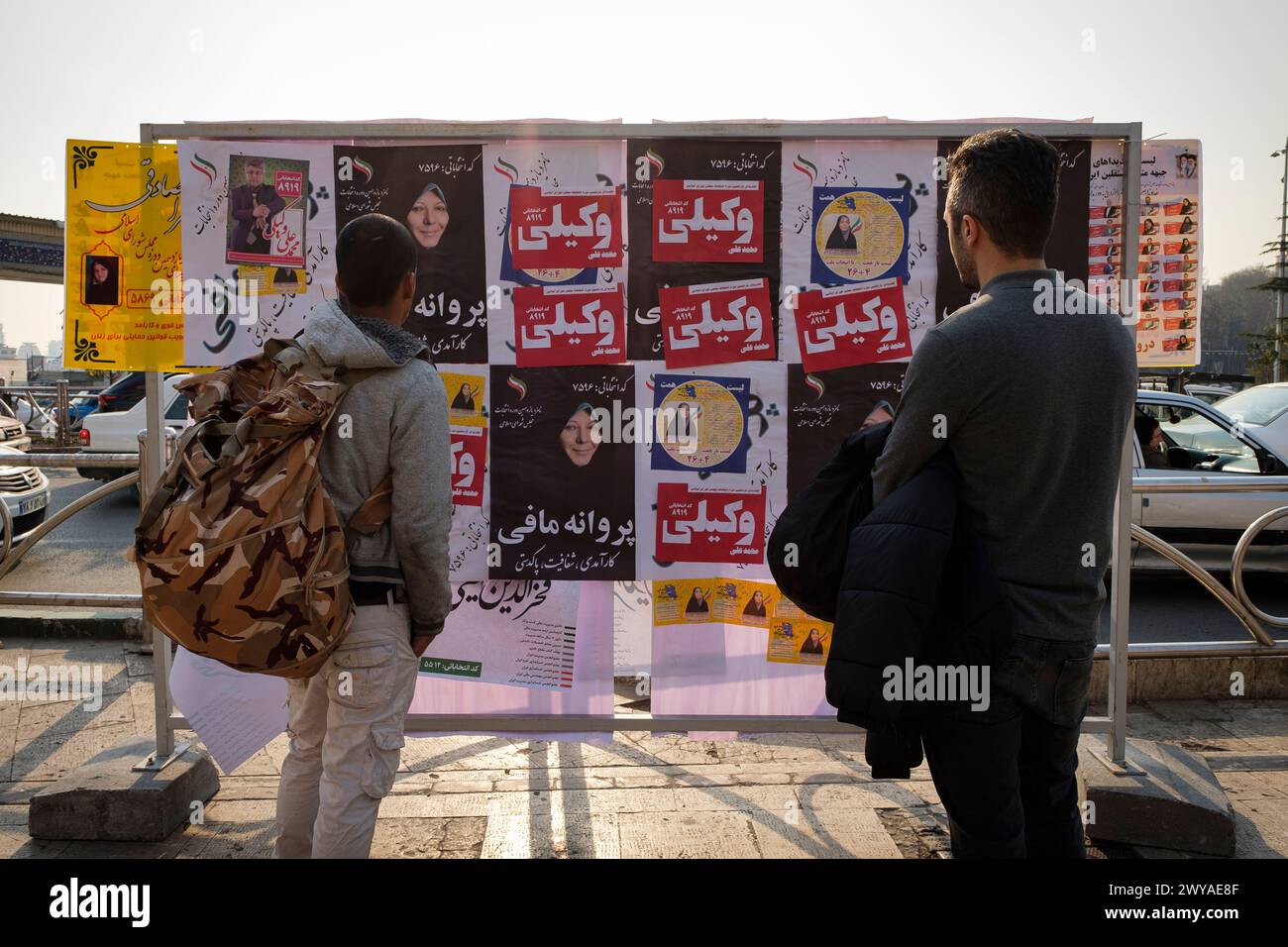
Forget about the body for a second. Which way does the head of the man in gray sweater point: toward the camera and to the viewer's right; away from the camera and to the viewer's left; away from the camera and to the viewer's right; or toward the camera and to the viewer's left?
away from the camera and to the viewer's left

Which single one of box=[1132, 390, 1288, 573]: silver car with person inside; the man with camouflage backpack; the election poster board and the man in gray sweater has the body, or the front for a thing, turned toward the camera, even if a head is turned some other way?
the election poster board

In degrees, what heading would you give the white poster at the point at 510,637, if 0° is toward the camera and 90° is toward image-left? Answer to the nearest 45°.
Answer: approximately 0°

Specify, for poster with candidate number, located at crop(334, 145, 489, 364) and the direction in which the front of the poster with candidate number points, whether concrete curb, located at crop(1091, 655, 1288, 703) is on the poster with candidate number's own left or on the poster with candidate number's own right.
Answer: on the poster with candidate number's own left

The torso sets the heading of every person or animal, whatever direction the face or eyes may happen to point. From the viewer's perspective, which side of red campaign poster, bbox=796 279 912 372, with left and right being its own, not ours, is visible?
front

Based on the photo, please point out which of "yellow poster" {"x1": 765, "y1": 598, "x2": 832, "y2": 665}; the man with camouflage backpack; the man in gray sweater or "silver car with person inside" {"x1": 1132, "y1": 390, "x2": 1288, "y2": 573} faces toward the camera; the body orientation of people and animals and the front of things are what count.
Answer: the yellow poster

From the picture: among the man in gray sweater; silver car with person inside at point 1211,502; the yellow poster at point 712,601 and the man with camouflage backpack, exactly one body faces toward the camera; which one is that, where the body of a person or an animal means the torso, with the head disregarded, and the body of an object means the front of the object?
the yellow poster

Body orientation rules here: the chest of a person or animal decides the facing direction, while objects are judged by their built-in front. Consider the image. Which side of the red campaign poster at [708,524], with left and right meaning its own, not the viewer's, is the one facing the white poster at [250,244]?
right

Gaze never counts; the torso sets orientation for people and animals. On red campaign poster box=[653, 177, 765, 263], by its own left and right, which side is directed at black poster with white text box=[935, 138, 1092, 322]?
left

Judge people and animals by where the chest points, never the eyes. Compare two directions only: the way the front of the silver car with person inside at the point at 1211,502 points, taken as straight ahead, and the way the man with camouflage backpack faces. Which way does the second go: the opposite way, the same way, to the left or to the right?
to the left
